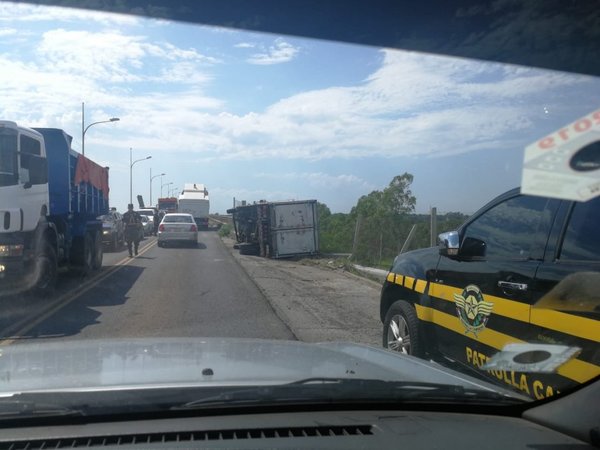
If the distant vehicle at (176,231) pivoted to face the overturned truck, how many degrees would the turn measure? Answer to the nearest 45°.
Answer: approximately 135° to its right

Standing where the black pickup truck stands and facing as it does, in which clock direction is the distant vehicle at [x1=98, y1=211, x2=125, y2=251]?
The distant vehicle is roughly at 12 o'clock from the black pickup truck.

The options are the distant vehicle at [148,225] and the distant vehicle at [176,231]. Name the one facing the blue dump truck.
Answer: the distant vehicle at [148,225]

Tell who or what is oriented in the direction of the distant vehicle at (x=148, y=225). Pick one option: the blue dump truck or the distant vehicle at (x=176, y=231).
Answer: the distant vehicle at (x=176, y=231)

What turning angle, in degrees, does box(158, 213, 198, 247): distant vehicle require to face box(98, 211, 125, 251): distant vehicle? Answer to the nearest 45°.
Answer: approximately 135° to its left

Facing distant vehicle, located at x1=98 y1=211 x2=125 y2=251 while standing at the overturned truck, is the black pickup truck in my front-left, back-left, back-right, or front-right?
back-left

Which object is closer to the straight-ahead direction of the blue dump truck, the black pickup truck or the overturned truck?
the black pickup truck
